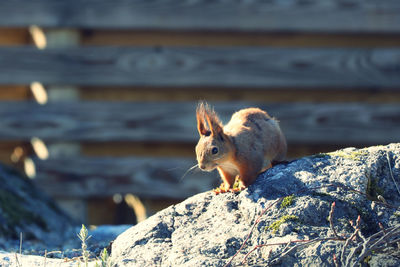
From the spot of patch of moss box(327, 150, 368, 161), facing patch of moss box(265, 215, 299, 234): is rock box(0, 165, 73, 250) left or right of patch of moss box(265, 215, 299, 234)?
right

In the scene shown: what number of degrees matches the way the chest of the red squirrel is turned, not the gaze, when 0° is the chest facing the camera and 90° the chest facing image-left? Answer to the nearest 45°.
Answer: approximately 45°

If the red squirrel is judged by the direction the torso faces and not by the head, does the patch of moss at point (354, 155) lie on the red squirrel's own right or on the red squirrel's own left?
on the red squirrel's own left

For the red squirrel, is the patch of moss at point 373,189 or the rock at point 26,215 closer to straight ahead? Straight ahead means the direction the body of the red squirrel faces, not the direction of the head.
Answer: the rock

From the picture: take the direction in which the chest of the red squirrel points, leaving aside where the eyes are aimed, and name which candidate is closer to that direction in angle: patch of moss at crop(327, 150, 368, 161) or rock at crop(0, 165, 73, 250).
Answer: the rock
